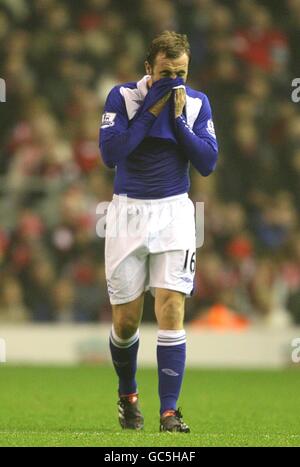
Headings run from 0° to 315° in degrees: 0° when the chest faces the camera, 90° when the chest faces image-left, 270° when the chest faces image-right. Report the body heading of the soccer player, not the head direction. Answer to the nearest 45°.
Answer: approximately 0°
